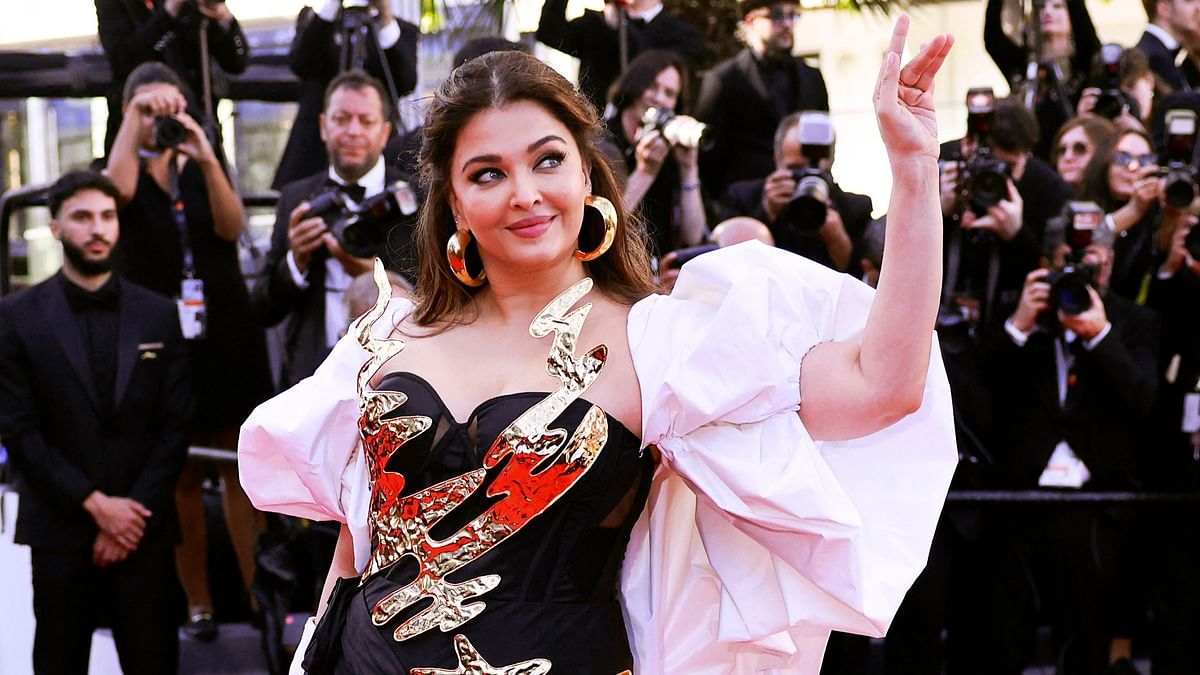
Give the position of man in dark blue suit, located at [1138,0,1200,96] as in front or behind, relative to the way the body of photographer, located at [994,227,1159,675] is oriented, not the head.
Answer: behind

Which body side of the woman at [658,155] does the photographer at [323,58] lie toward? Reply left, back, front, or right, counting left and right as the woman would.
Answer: back

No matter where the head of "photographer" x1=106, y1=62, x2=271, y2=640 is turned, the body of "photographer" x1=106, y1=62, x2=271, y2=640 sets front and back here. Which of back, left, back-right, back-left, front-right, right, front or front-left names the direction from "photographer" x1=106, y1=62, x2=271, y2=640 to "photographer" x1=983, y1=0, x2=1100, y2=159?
left

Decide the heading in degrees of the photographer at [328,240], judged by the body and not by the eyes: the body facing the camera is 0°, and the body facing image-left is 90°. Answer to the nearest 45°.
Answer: approximately 0°
